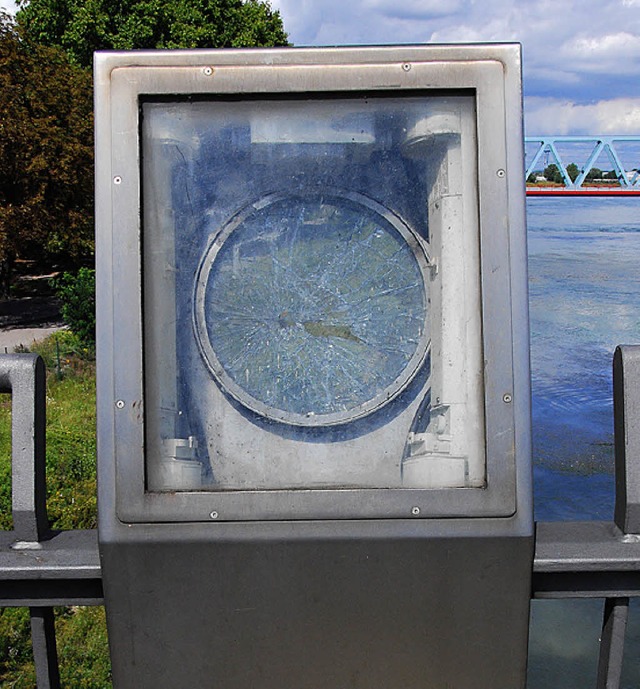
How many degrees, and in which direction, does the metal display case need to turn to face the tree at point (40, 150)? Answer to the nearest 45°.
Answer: approximately 180°

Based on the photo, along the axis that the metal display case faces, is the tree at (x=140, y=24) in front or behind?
behind

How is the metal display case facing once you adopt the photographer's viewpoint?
facing the viewer
